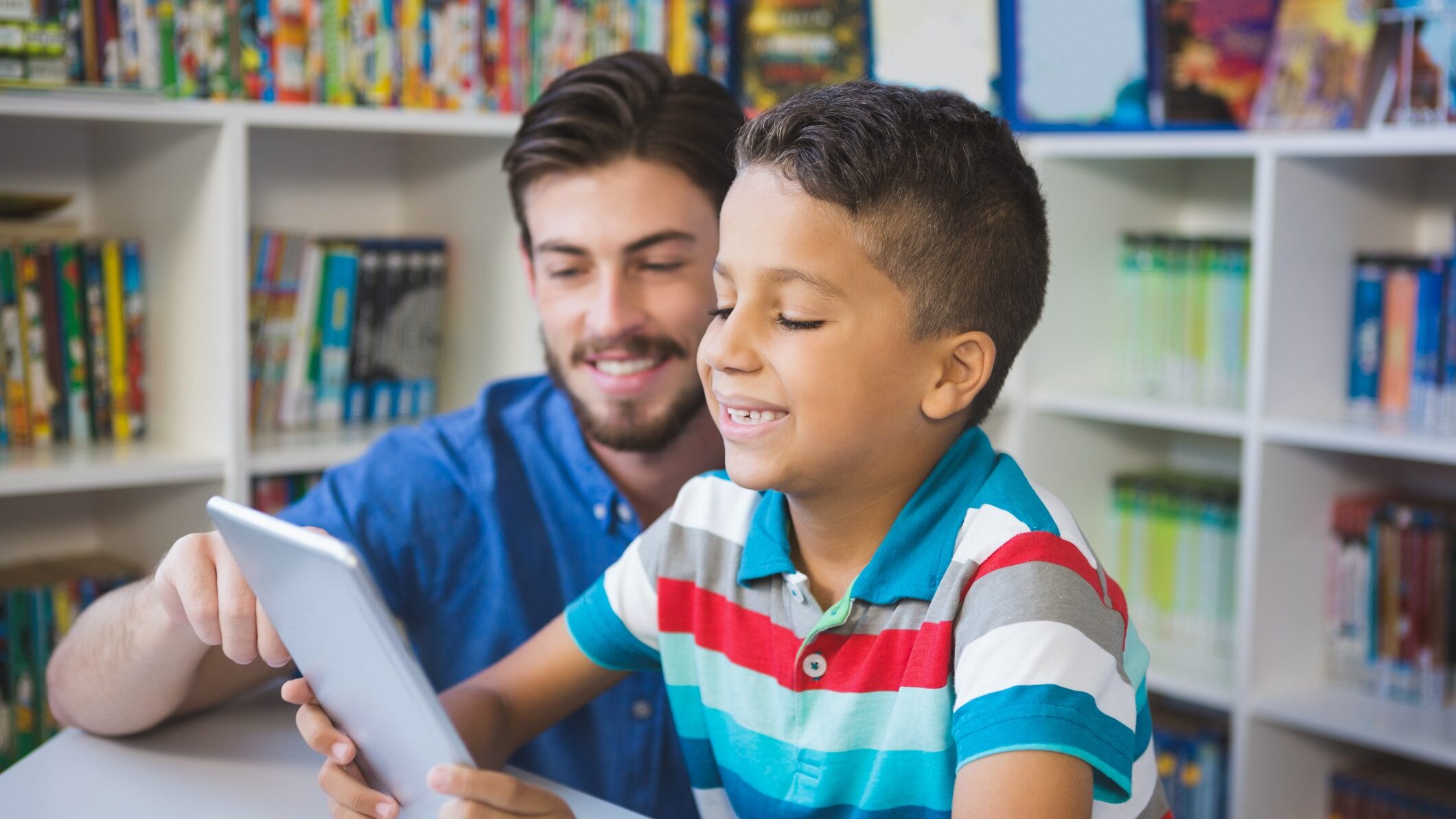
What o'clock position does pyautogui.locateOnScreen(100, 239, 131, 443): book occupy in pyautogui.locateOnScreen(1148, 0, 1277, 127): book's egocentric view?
pyautogui.locateOnScreen(100, 239, 131, 443): book is roughly at 2 o'clock from pyautogui.locateOnScreen(1148, 0, 1277, 127): book.

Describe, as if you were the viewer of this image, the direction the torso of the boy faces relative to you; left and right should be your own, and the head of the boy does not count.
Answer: facing the viewer and to the left of the viewer

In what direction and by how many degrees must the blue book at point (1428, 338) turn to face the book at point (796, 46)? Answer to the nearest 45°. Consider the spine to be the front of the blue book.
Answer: approximately 90° to its right

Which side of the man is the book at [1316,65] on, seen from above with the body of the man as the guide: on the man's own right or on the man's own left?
on the man's own left

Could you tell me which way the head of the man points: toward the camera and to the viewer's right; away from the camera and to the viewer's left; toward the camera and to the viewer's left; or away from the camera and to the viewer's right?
toward the camera and to the viewer's left

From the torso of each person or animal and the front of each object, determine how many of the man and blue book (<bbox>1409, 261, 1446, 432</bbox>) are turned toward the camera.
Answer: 2

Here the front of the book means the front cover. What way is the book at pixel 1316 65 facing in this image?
toward the camera

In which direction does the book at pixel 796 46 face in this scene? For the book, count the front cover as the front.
toward the camera

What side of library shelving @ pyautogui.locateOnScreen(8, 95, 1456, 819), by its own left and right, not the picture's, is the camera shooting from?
front

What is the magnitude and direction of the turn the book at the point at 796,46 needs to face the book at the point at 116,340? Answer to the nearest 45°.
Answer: approximately 45° to its right

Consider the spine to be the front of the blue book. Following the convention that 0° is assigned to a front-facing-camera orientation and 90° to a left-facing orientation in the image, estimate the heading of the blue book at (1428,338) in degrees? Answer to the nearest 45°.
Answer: approximately 0°
